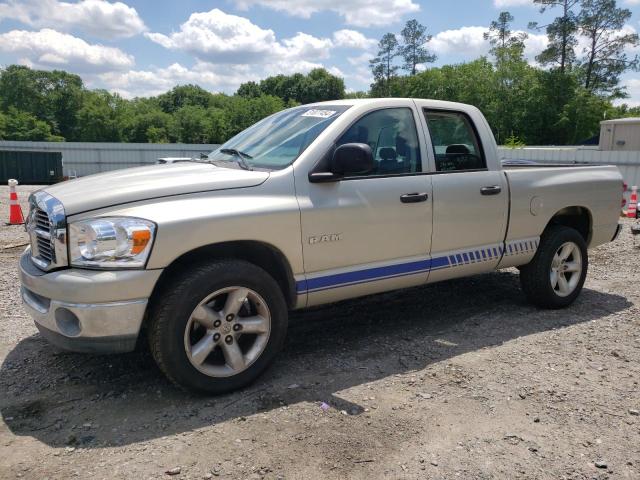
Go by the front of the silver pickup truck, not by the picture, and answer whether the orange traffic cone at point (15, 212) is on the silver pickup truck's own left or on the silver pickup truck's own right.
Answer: on the silver pickup truck's own right

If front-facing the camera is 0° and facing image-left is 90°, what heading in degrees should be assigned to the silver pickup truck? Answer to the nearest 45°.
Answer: approximately 45°

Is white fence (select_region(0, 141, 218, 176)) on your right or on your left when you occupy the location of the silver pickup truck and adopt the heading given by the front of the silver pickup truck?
on your right

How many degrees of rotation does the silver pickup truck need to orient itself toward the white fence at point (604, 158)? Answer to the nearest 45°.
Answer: approximately 180°
